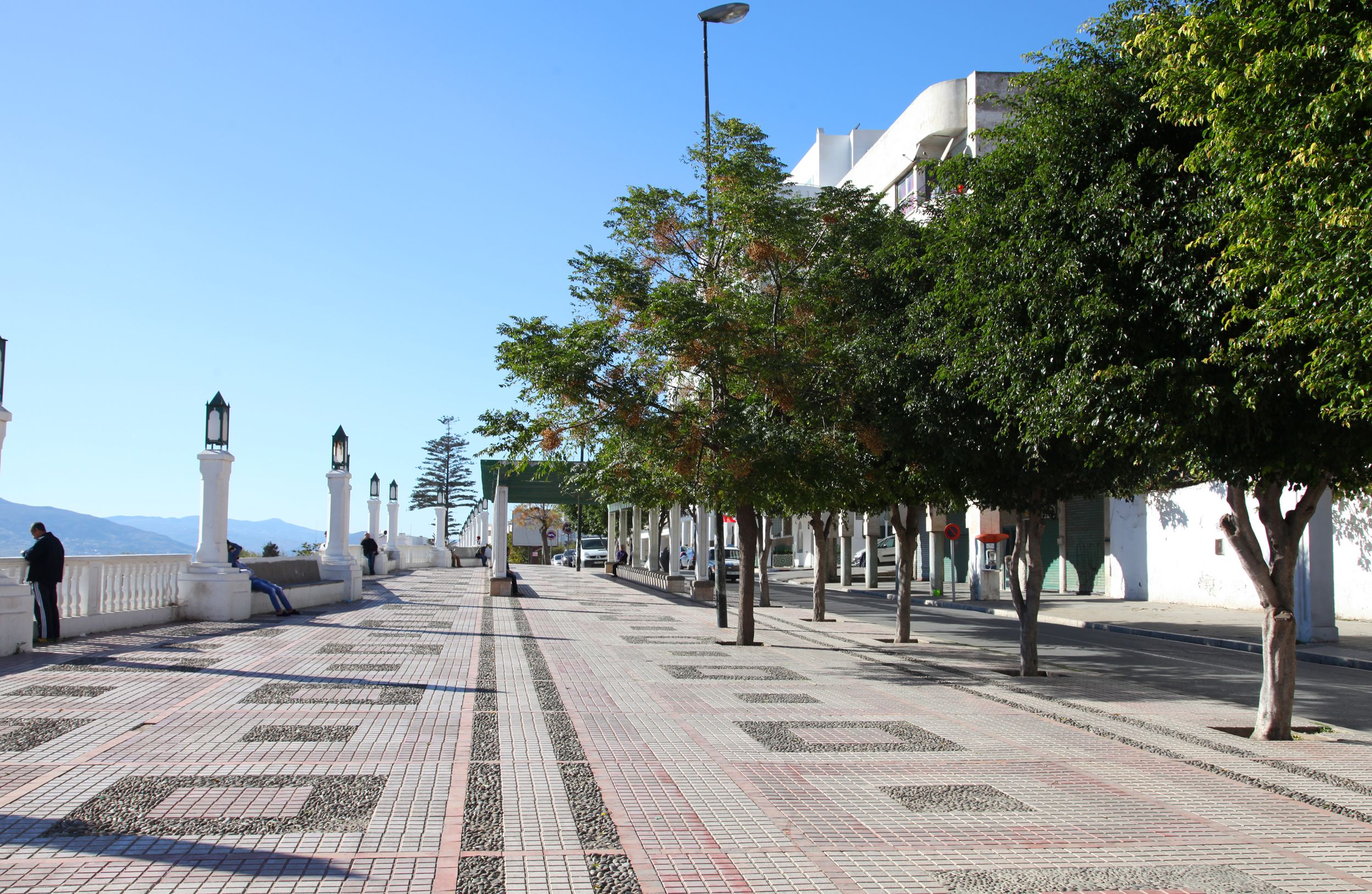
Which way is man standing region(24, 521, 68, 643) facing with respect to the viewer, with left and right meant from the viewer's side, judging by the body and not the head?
facing away from the viewer and to the left of the viewer

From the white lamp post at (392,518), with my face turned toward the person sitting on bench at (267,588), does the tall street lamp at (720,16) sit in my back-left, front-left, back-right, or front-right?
front-left

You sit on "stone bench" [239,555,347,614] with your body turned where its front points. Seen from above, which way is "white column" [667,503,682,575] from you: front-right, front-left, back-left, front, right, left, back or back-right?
left

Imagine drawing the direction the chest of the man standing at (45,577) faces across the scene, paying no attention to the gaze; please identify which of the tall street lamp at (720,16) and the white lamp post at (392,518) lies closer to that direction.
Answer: the white lamp post

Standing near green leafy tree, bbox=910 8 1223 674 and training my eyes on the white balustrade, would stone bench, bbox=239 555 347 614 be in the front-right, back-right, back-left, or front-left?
front-right

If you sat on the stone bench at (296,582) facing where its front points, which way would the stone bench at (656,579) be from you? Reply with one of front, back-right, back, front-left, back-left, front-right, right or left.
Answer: left

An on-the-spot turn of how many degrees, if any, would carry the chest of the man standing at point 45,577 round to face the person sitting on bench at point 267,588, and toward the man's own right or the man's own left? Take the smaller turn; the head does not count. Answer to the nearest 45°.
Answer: approximately 90° to the man's own right

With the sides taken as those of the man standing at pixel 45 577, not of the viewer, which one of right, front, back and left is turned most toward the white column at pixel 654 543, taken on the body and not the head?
right

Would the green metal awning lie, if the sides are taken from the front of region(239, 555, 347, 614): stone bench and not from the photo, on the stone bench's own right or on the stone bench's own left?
on the stone bench's own left

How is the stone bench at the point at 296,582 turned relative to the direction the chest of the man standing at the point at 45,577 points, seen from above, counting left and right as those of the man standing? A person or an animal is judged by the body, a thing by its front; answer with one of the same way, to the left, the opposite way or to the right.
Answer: the opposite way

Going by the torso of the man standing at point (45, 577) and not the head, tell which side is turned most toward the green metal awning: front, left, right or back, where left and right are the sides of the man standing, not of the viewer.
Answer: right

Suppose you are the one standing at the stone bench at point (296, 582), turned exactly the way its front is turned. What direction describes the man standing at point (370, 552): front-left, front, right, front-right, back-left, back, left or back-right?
back-left

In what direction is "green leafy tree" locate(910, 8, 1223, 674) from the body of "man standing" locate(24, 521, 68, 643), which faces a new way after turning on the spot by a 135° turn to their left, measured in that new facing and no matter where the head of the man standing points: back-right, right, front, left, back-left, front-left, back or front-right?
front-left

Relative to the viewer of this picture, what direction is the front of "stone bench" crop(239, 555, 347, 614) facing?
facing the viewer and to the right of the viewer

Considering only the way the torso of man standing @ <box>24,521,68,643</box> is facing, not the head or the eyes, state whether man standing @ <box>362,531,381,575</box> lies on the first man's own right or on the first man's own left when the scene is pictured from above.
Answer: on the first man's own right

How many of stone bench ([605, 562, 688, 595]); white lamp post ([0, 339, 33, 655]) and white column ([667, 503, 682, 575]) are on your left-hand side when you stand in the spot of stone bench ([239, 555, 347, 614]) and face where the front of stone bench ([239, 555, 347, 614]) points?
2
